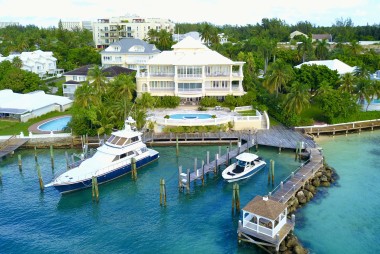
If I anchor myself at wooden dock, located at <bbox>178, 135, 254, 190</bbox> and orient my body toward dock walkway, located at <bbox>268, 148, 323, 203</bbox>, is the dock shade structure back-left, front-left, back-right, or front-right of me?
front-right

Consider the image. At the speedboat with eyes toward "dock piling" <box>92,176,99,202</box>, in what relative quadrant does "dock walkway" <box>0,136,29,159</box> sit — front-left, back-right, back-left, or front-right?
front-right

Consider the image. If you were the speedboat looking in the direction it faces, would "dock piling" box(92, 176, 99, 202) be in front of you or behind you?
in front

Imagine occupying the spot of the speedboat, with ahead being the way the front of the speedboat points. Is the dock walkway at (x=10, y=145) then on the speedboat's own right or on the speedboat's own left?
on the speedboat's own right

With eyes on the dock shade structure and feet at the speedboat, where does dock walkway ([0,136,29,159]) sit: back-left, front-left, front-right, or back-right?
back-right

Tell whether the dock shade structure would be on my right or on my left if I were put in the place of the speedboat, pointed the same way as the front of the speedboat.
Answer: on my left

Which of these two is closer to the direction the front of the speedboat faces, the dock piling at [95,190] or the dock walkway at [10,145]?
the dock piling

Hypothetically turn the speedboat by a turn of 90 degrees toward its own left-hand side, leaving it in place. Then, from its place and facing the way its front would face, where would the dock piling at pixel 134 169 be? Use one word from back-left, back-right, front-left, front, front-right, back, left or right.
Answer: back-right

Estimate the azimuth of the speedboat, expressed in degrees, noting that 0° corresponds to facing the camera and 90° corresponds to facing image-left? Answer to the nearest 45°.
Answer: approximately 45°

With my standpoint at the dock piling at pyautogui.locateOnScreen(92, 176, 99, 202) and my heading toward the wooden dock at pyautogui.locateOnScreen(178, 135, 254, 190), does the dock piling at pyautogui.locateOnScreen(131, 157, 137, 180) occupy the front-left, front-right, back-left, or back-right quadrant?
front-left
